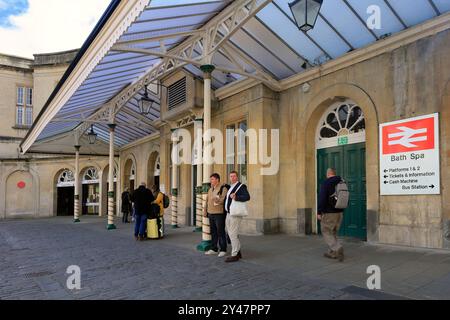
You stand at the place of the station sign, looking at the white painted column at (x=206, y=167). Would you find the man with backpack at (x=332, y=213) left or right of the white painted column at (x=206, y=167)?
left

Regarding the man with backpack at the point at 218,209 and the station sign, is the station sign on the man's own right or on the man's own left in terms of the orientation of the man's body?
on the man's own left

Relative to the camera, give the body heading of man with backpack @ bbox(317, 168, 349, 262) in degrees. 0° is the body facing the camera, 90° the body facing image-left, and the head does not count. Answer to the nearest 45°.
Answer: approximately 135°

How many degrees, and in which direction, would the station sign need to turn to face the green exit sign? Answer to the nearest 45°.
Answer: approximately 90° to its right

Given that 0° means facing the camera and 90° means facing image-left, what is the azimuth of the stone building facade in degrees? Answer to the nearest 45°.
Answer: approximately 45°
